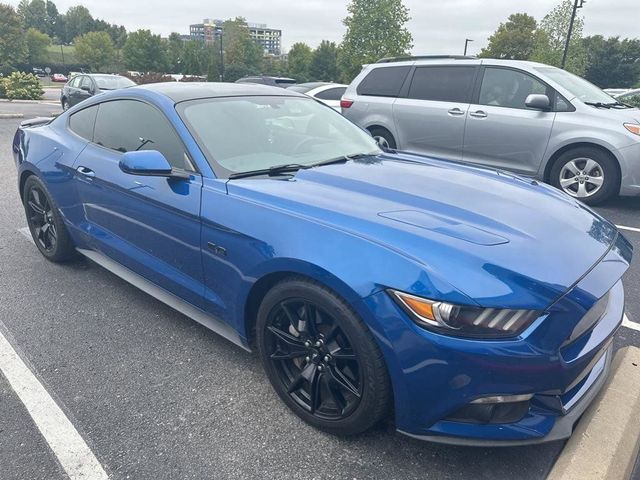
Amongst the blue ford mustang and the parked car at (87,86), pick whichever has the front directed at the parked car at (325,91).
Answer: the parked car at (87,86)

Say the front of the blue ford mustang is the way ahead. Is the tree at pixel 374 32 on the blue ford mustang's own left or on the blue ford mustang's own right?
on the blue ford mustang's own left

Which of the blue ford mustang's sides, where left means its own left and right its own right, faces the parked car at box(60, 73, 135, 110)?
back

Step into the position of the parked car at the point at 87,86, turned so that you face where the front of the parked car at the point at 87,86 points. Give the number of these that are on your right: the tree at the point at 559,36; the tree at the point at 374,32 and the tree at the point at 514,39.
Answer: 0

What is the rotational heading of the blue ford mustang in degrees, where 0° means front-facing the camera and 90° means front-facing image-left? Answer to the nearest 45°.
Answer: approximately 315°

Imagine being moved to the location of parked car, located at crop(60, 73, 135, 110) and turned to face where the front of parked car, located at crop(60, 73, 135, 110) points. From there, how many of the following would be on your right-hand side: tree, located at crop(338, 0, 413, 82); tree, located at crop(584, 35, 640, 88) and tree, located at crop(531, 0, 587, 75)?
0

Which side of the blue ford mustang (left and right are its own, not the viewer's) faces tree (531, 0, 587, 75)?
left

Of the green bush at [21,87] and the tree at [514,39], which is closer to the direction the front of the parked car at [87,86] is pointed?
the tree

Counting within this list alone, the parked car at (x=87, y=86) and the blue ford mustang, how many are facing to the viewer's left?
0

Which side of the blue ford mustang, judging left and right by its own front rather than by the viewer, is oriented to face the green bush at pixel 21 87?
back

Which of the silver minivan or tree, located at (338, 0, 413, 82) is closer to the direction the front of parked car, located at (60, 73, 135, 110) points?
the silver minivan

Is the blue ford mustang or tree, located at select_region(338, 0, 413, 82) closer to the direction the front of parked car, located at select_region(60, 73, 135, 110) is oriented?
the blue ford mustang

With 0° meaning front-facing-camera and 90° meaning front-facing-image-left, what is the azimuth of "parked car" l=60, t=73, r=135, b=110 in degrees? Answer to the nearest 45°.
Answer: approximately 315°

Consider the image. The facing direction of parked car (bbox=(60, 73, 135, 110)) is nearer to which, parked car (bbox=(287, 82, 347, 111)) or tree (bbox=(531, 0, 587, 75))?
the parked car

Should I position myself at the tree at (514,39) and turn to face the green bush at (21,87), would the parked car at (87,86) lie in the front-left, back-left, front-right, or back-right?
front-left
